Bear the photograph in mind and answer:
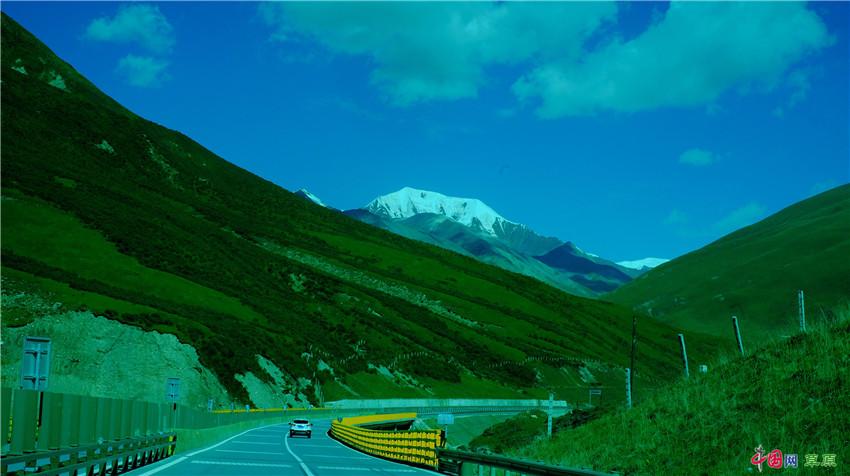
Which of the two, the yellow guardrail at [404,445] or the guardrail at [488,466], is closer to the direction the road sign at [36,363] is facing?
the yellow guardrail

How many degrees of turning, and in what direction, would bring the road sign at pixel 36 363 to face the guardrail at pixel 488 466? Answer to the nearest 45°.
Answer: approximately 90° to its right

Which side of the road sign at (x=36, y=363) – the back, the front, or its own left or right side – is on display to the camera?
back

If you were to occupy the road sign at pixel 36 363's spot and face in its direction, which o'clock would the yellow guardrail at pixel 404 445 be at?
The yellow guardrail is roughly at 2 o'clock from the road sign.

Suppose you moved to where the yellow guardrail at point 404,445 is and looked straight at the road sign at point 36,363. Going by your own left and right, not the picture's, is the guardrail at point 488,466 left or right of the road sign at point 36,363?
left
